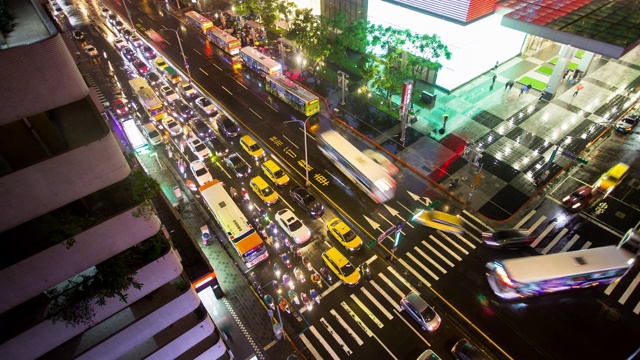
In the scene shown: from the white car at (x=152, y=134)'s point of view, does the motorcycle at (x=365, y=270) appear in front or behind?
in front

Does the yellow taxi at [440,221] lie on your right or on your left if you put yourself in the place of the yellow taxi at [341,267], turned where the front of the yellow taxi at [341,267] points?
on your left

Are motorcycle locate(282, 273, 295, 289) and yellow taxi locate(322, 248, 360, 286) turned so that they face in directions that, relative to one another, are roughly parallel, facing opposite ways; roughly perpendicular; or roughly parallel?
roughly parallel

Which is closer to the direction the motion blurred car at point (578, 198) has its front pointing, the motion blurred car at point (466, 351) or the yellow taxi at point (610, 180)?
the motion blurred car

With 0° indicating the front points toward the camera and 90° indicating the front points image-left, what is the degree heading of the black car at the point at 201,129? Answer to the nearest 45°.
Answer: approximately 315°

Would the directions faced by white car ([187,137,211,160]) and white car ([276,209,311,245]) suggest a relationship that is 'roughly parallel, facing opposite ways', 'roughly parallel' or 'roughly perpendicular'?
roughly parallel

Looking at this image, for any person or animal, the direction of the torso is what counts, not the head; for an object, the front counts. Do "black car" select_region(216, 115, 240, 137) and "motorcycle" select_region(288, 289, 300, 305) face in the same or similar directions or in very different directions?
same or similar directions

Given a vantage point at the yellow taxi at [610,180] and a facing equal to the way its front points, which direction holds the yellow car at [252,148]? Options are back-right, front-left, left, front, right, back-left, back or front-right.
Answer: front

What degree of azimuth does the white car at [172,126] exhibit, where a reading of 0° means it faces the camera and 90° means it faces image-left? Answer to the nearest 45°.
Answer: approximately 315°

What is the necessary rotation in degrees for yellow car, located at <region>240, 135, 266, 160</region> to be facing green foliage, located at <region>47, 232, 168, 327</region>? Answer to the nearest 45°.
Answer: approximately 45° to its right

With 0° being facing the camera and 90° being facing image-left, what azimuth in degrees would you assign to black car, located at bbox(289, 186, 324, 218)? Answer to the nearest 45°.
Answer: approximately 315°

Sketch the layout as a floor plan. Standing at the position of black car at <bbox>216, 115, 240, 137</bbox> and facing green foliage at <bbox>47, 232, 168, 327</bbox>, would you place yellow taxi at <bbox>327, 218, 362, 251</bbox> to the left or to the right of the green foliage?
left

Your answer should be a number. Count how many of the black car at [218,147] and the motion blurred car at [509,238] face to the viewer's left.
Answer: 1

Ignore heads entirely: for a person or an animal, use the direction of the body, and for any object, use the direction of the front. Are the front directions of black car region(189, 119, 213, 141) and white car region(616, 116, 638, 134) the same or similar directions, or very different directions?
very different directions

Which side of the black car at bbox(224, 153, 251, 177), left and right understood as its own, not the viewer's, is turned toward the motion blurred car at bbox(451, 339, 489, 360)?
front

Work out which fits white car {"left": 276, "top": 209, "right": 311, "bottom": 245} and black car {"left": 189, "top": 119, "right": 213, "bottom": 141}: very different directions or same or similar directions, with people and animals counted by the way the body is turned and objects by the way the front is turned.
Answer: same or similar directions

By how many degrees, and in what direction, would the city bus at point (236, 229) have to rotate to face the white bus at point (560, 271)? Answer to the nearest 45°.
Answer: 0° — it already faces it

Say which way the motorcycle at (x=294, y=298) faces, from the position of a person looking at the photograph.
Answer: facing the viewer and to the right of the viewer

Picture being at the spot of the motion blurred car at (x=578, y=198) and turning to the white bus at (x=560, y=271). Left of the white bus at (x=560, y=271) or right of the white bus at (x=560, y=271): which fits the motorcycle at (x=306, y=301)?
right

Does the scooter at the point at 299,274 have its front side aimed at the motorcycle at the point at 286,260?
no

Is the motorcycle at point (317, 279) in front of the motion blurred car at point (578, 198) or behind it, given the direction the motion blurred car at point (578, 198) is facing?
in front

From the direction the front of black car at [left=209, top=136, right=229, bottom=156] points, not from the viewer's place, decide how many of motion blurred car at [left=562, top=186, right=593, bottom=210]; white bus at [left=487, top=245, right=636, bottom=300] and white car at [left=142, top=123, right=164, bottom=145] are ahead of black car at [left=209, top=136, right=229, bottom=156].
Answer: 2
